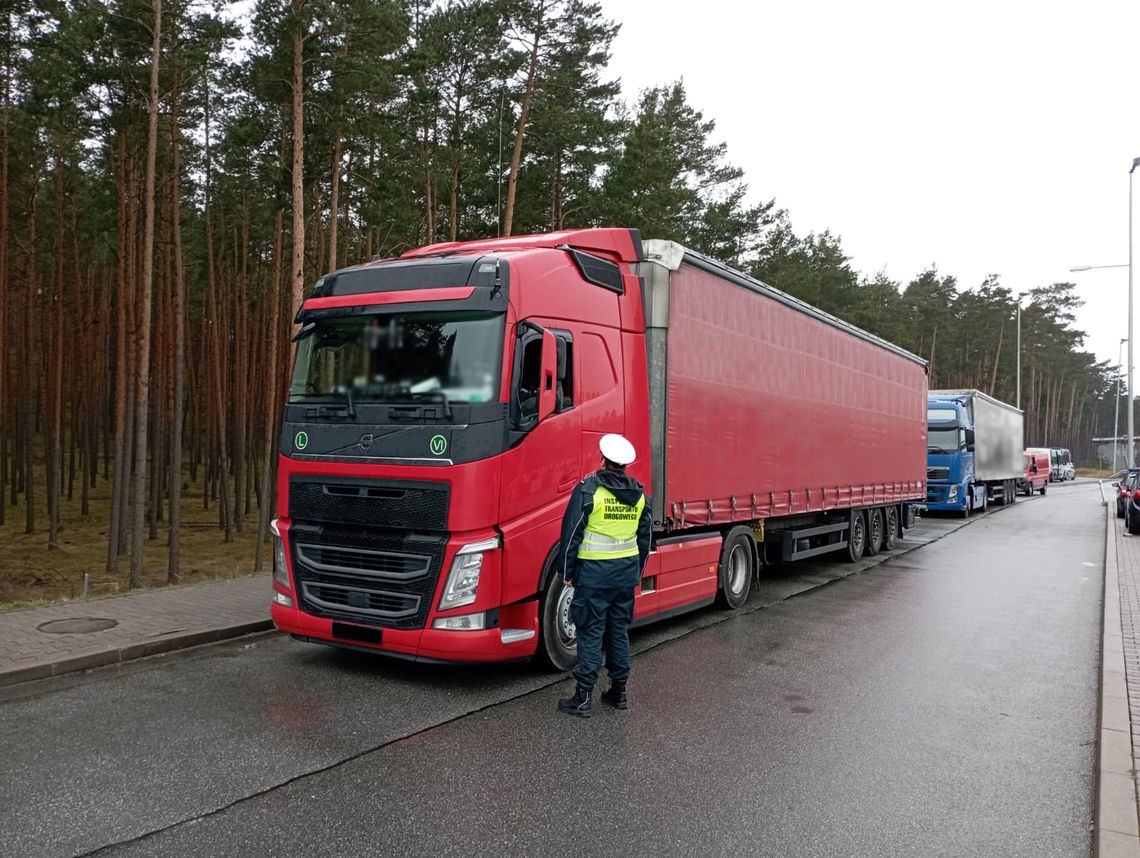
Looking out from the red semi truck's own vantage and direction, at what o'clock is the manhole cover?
The manhole cover is roughly at 2 o'clock from the red semi truck.

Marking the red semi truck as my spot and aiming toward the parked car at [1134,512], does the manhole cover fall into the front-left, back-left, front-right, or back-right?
back-left

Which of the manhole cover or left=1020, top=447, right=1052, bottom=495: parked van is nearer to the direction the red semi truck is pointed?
the manhole cover

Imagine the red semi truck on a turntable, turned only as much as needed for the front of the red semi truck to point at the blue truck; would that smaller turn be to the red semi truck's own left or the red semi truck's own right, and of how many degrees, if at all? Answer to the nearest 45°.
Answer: approximately 180°

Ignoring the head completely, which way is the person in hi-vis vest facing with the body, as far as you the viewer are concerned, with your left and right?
facing away from the viewer and to the left of the viewer

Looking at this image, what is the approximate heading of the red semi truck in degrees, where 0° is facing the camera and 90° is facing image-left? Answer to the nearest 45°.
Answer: approximately 45°

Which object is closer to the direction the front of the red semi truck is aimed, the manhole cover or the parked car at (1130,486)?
the manhole cover

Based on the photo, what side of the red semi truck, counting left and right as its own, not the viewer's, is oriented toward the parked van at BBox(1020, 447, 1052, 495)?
back

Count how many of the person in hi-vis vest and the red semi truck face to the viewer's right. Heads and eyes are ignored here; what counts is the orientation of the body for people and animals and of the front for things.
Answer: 0
